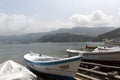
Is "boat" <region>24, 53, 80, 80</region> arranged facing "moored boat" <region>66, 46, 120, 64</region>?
no
